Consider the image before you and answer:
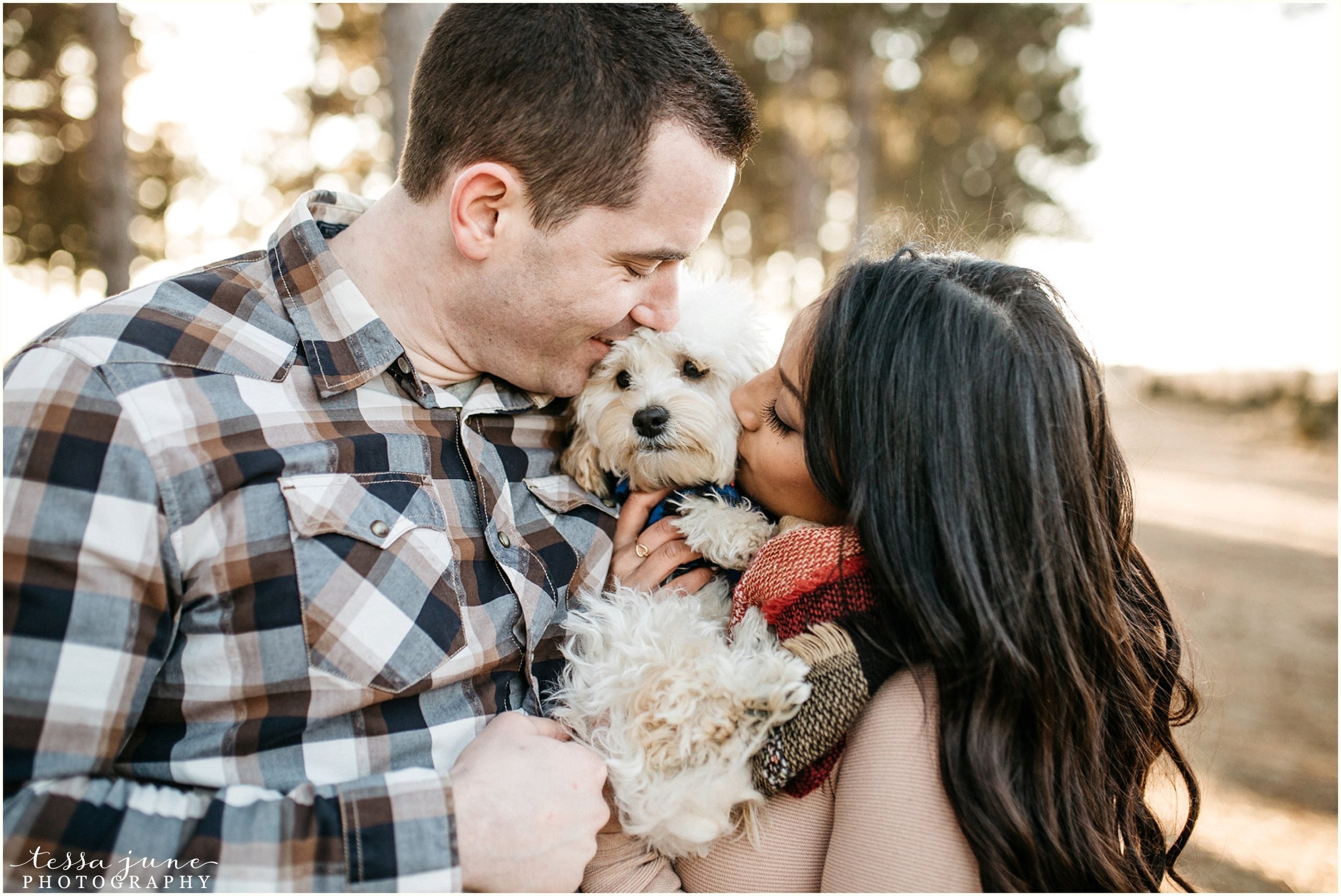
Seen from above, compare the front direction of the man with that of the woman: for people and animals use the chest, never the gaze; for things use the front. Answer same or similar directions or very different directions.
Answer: very different directions

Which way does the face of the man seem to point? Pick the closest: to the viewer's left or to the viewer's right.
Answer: to the viewer's right

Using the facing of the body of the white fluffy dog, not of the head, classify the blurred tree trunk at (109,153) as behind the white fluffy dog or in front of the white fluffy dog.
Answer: behind

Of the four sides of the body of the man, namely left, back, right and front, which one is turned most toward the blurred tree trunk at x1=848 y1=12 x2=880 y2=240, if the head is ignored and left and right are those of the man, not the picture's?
left

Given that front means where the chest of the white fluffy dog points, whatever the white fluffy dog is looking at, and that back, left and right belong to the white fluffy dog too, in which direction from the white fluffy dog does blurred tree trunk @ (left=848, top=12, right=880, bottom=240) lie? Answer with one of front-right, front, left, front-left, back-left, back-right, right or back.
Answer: back

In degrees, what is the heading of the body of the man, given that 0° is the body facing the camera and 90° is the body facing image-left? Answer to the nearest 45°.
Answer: approximately 315°

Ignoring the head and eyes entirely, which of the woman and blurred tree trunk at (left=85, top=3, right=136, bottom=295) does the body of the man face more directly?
the woman

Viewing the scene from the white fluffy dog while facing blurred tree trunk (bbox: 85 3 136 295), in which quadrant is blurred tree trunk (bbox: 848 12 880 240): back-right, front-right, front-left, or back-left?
front-right

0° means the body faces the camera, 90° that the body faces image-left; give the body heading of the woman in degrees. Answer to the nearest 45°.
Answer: approximately 90°

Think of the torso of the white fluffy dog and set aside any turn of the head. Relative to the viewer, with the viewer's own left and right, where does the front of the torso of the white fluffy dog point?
facing the viewer

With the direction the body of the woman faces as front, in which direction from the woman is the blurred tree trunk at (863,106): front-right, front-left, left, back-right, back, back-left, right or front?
right

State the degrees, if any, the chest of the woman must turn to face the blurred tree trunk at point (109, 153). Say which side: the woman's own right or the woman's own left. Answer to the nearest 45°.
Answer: approximately 45° to the woman's own right

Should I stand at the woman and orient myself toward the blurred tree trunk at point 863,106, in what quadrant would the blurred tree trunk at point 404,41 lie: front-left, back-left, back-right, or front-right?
front-left
